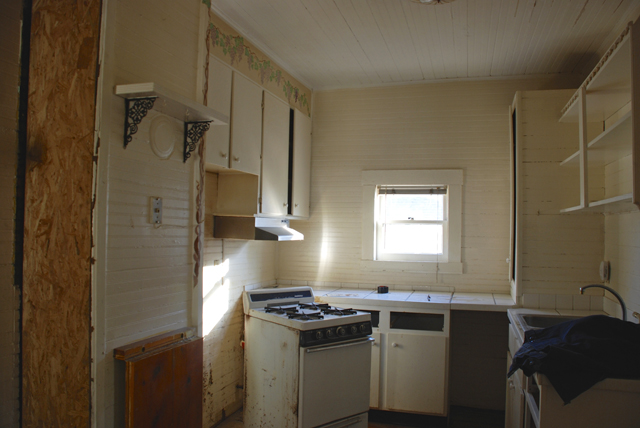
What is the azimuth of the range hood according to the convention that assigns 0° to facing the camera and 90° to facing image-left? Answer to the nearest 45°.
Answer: approximately 315°

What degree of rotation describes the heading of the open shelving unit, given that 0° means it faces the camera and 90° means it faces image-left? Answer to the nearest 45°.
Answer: approximately 45°

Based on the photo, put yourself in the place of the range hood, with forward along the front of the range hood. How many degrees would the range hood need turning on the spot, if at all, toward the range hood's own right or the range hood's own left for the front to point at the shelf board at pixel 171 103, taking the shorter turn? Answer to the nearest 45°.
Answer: approximately 45° to the range hood's own right

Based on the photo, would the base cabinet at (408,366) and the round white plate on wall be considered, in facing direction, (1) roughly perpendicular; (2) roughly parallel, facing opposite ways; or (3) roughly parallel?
roughly perpendicular

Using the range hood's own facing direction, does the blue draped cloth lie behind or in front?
in front

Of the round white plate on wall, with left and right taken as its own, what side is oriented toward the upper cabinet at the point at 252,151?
left
